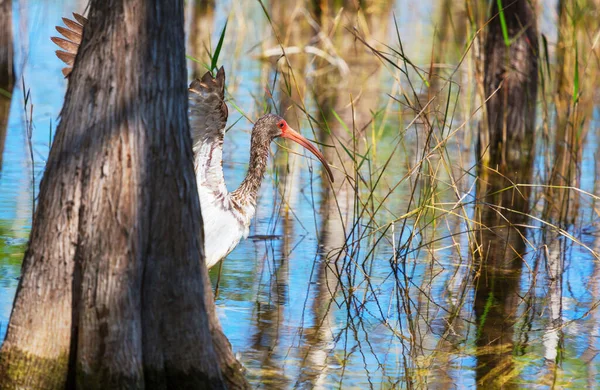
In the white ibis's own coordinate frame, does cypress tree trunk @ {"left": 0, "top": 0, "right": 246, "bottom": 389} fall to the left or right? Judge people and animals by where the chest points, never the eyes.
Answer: on its right

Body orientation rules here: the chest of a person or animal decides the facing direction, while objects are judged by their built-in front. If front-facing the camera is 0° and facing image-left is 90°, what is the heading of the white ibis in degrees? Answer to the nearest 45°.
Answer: approximately 270°
